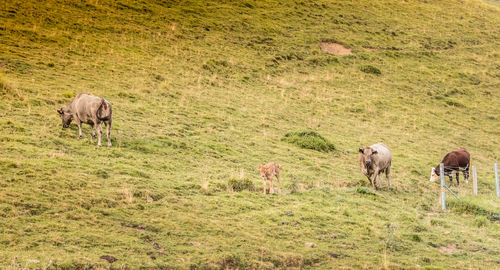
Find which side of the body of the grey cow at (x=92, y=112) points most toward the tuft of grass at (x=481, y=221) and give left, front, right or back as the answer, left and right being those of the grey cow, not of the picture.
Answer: back

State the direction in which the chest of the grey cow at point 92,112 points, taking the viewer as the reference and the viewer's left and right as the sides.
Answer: facing away from the viewer and to the left of the viewer

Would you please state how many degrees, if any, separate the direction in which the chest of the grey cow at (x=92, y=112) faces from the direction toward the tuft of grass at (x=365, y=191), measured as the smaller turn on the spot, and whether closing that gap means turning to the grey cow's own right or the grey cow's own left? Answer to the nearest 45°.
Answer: approximately 180°

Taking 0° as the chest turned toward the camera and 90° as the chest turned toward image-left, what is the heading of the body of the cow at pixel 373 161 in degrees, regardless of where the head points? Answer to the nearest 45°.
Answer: approximately 45°

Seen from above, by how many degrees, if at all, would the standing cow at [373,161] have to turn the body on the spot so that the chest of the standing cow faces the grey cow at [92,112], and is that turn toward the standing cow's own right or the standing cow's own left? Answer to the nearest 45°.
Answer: approximately 45° to the standing cow's own right

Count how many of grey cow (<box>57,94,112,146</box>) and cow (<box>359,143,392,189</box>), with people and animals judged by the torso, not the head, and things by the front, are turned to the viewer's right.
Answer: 0

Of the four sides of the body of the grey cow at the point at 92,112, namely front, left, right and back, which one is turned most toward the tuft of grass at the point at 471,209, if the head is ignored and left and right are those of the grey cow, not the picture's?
back

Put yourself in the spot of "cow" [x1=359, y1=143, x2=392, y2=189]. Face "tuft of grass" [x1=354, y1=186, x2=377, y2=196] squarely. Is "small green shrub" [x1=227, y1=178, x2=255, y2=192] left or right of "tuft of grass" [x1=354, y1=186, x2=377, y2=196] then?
right

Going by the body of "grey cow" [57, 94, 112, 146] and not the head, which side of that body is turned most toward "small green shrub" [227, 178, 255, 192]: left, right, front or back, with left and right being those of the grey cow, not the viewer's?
back

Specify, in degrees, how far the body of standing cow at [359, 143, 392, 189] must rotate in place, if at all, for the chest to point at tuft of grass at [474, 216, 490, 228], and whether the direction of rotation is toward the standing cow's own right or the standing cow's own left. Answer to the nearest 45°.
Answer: approximately 90° to the standing cow's own left

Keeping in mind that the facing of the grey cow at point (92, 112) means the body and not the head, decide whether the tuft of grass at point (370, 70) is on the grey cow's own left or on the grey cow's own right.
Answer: on the grey cow's own right
